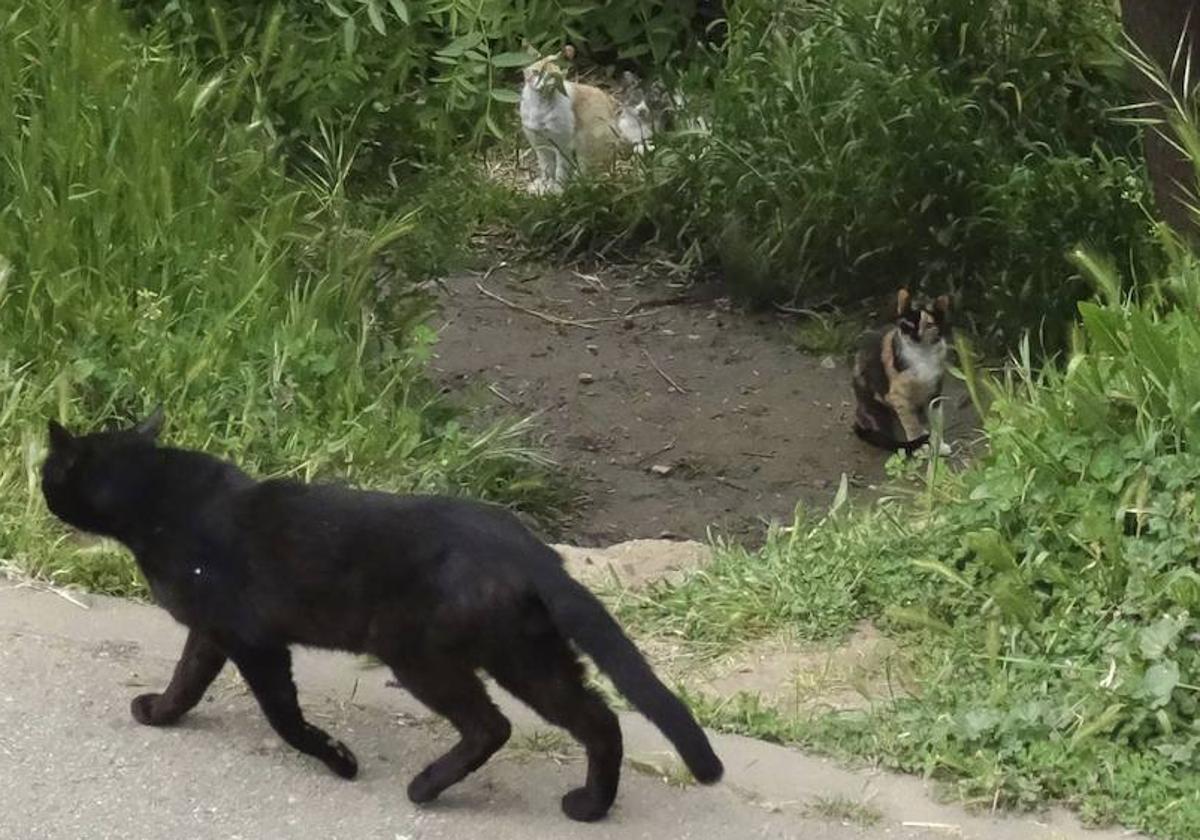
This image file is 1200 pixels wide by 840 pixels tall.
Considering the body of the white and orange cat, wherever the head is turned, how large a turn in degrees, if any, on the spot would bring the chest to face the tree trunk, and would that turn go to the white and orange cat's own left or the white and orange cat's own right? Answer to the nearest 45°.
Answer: approximately 90° to the white and orange cat's own left

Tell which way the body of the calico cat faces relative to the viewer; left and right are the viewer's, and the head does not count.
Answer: facing the viewer and to the right of the viewer

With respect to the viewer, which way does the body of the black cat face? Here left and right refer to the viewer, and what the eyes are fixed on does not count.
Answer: facing to the left of the viewer

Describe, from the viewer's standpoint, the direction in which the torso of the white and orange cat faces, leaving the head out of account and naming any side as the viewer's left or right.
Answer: facing the viewer and to the left of the viewer

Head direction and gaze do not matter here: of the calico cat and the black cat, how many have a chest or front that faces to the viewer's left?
1

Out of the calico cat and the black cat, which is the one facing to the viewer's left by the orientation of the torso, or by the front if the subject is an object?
the black cat

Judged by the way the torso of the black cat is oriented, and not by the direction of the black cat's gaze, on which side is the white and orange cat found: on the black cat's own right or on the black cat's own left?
on the black cat's own right

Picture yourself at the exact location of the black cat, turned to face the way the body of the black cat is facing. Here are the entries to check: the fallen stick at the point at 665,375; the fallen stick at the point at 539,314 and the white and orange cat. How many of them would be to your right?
3

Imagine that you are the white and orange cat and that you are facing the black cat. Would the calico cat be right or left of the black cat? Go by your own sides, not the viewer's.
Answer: left

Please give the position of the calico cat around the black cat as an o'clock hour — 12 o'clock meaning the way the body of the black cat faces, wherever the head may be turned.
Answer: The calico cat is roughly at 4 o'clock from the black cat.

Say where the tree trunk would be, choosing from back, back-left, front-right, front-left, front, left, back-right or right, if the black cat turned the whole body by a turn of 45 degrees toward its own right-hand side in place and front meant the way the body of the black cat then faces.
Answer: right

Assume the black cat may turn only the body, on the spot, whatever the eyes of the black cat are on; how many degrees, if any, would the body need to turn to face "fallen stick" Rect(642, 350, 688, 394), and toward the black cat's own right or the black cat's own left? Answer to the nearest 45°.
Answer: approximately 90° to the black cat's own right
